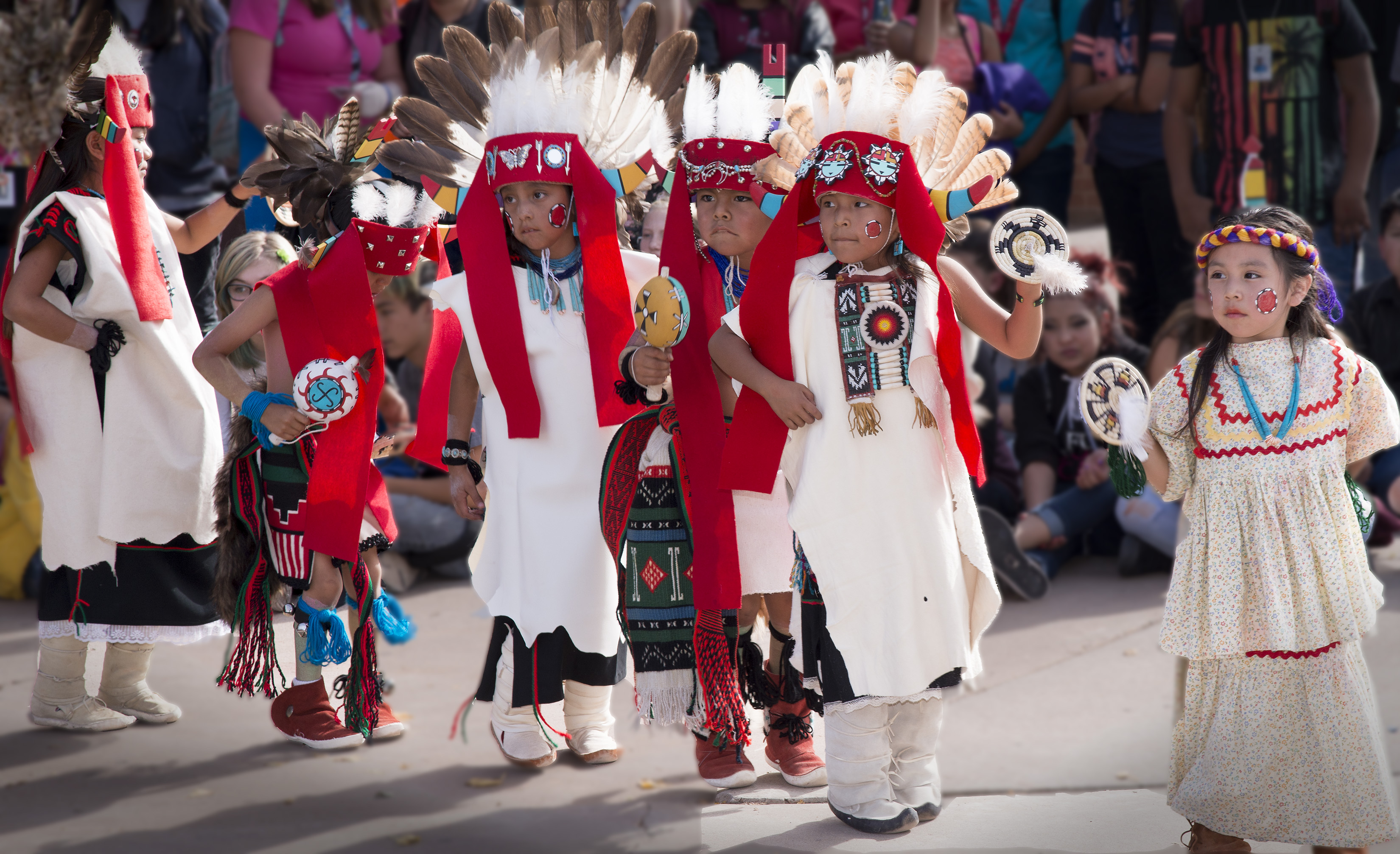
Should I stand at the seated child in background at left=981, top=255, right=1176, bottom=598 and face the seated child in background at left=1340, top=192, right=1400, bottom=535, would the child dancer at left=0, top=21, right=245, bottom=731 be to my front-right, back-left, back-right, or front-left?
back-right

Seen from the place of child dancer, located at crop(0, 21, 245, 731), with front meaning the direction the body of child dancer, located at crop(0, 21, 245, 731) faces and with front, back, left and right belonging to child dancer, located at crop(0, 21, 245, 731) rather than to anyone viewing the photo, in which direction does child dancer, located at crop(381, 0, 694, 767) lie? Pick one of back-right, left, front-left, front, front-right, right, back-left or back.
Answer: front-right

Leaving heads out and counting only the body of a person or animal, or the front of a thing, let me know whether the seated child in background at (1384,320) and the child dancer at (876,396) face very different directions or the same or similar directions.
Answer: same or similar directions

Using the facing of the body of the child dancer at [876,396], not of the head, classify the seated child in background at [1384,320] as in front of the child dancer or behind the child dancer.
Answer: behind

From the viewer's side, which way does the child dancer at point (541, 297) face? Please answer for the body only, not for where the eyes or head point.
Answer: toward the camera

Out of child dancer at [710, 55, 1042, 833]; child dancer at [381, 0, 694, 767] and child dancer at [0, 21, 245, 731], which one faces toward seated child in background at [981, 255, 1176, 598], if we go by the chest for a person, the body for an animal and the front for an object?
child dancer at [0, 21, 245, 731]

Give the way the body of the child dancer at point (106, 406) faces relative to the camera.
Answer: to the viewer's right

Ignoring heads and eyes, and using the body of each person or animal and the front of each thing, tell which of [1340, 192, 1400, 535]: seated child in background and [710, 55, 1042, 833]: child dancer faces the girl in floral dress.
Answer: the seated child in background

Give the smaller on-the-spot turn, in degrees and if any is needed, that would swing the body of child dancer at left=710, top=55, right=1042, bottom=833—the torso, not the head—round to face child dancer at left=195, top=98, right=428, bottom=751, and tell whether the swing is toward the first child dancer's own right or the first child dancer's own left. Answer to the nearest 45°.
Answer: approximately 90° to the first child dancer's own right

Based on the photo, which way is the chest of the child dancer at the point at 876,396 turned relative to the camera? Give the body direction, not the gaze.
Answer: toward the camera

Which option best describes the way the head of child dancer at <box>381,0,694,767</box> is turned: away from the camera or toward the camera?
toward the camera

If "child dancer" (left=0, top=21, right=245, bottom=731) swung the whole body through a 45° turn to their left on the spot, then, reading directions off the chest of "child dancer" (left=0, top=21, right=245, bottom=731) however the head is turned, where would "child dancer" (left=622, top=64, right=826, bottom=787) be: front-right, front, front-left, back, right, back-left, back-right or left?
right

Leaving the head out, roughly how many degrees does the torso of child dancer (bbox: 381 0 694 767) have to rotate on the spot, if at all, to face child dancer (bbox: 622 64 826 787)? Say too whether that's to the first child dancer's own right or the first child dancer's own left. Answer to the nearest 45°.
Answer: approximately 90° to the first child dancer's own left

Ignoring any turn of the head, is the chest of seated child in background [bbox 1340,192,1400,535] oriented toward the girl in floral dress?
yes
